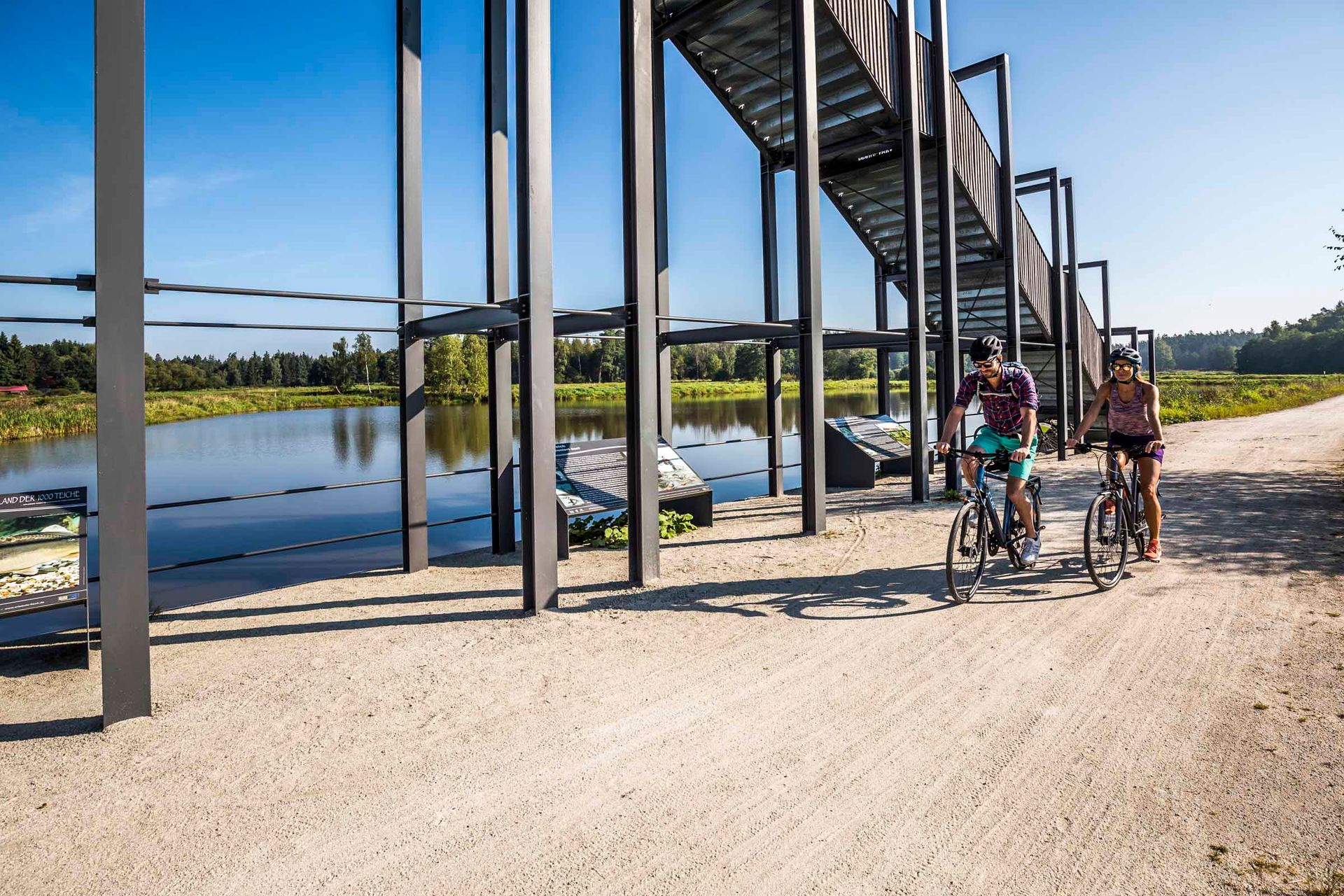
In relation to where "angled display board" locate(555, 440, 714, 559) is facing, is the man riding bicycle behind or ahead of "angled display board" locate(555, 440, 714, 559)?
ahead

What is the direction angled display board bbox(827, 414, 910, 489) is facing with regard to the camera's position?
facing the viewer and to the right of the viewer

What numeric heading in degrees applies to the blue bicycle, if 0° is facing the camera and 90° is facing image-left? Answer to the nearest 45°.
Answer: approximately 45°

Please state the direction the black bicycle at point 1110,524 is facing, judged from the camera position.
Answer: facing the viewer and to the left of the viewer

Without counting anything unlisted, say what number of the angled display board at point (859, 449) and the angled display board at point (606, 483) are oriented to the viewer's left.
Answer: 0
